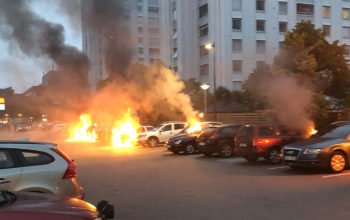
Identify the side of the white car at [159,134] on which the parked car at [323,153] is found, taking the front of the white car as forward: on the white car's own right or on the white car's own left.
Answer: on the white car's own left

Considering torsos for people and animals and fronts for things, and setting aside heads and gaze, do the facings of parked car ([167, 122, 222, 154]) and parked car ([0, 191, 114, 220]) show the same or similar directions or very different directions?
very different directions

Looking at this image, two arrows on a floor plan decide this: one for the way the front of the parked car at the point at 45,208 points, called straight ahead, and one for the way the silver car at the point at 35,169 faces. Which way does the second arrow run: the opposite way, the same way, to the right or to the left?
the opposite way

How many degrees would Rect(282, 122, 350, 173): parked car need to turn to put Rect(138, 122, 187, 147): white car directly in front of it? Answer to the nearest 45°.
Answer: approximately 90° to its right

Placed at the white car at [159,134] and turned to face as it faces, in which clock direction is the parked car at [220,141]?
The parked car is roughly at 10 o'clock from the white car.

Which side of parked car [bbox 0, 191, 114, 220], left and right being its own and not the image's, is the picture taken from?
right

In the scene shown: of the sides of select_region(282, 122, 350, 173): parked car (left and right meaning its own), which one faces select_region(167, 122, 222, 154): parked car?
right
